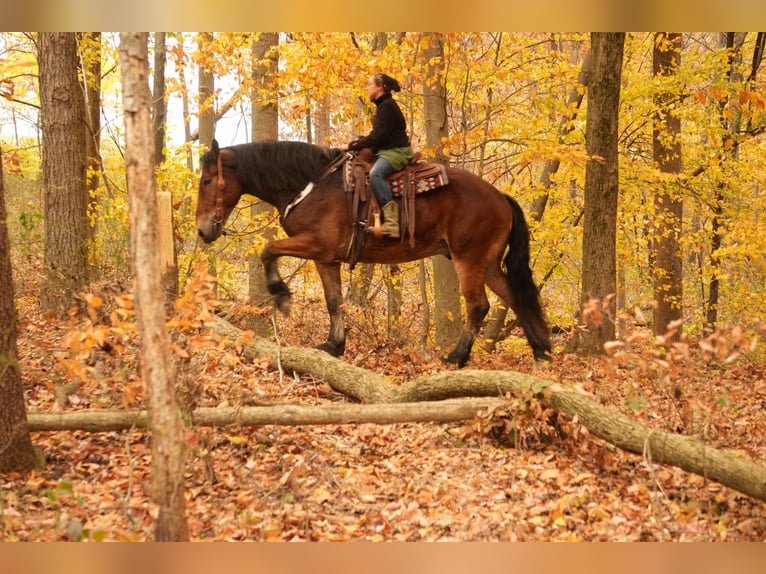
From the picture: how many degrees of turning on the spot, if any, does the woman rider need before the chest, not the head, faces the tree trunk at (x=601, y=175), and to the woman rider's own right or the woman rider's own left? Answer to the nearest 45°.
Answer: approximately 180°

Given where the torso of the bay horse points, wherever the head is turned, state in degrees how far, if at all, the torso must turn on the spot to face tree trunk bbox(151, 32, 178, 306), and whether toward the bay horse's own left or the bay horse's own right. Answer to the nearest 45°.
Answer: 0° — it already faces it

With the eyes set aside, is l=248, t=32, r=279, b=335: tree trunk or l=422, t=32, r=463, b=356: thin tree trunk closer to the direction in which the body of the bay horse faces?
the tree trunk

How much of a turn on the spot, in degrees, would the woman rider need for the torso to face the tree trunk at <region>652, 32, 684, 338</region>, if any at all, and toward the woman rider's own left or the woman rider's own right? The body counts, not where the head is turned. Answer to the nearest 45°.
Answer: approximately 135° to the woman rider's own right

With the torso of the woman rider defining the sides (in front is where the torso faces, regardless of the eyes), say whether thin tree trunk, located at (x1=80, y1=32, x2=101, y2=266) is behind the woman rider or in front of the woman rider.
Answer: in front

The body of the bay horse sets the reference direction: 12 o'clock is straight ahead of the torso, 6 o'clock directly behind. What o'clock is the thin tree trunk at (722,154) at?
The thin tree trunk is roughly at 5 o'clock from the bay horse.

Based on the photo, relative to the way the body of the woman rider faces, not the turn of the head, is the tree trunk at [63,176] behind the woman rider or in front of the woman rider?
in front

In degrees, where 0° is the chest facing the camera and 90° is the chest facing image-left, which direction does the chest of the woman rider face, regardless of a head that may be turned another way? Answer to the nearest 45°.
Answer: approximately 90°

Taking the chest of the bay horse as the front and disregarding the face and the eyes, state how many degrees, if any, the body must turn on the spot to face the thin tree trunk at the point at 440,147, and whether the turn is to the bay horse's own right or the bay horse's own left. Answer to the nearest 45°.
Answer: approximately 135° to the bay horse's own right

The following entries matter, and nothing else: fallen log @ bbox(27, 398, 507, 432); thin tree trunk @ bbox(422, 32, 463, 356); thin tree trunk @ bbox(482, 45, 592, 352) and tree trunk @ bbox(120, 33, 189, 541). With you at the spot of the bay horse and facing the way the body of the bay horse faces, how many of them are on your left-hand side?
2

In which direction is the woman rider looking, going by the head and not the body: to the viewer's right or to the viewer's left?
to the viewer's left

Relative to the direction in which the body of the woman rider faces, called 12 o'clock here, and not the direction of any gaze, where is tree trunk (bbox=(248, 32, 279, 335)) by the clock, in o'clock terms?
The tree trunk is roughly at 2 o'clock from the woman rider.

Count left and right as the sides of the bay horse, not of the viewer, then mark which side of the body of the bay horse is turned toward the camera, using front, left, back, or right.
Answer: left
